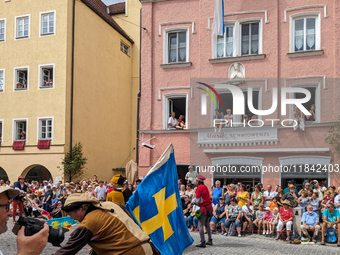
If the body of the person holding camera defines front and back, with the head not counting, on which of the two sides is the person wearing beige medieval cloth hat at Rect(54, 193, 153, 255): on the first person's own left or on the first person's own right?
on the first person's own left

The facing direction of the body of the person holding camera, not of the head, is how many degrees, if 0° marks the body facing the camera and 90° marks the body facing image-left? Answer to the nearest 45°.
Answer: approximately 270°

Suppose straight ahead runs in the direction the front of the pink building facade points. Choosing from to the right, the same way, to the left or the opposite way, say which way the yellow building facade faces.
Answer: the same way

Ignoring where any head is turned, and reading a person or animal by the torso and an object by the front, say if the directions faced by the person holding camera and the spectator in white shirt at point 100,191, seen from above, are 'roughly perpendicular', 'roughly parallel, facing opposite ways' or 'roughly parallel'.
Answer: roughly perpendicular

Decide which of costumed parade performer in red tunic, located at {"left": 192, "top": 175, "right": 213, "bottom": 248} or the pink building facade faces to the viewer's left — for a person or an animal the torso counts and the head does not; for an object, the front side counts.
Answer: the costumed parade performer in red tunic

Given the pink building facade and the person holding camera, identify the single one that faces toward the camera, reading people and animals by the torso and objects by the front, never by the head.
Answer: the pink building facade

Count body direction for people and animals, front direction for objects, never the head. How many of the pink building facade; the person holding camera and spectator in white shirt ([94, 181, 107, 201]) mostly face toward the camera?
2

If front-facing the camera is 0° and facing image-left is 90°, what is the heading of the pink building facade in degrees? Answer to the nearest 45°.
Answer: approximately 0°

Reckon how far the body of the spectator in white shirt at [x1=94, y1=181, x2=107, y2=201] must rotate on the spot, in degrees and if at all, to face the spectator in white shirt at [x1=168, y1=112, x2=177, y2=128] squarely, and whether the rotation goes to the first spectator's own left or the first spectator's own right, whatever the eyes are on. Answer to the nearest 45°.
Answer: approximately 90° to the first spectator's own left

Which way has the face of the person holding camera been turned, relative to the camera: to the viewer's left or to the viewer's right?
to the viewer's right

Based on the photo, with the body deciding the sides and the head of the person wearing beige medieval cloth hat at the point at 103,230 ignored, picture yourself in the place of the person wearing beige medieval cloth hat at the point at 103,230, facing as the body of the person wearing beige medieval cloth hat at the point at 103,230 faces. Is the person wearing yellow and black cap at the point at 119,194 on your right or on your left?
on your right
